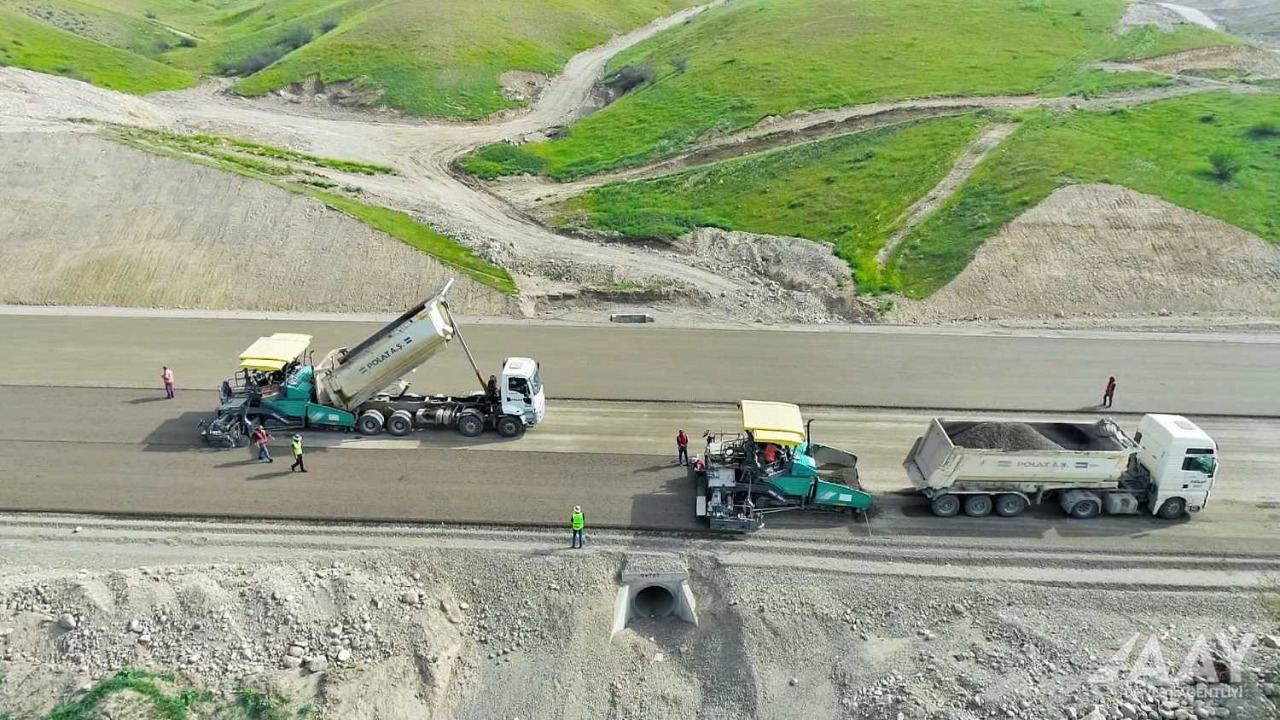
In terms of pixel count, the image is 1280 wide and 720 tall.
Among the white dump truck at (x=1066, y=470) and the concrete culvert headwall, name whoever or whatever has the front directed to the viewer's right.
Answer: the white dump truck

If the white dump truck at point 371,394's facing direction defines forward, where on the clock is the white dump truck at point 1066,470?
the white dump truck at point 1066,470 is roughly at 1 o'clock from the white dump truck at point 371,394.

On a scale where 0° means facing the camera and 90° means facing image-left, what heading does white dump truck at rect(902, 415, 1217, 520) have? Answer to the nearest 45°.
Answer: approximately 270°

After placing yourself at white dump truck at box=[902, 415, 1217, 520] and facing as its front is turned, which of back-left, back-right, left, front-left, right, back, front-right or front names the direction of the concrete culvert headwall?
back-right

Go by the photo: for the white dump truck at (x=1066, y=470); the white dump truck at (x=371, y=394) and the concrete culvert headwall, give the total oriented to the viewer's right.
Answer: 2

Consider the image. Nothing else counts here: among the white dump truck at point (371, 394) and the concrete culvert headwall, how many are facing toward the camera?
1

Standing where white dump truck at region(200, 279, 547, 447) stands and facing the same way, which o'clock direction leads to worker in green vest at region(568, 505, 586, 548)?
The worker in green vest is roughly at 2 o'clock from the white dump truck.

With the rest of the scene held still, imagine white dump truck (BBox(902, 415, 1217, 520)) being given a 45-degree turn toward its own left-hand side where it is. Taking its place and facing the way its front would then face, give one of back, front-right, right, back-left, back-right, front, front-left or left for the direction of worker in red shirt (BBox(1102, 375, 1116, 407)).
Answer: front-left

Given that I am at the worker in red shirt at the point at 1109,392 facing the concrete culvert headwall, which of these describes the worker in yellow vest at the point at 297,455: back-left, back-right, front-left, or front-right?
front-right

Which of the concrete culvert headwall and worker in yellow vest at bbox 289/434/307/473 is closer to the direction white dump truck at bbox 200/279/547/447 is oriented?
the concrete culvert headwall

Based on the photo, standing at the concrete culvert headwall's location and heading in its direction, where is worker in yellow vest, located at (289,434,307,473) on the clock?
The worker in yellow vest is roughly at 4 o'clock from the concrete culvert headwall.

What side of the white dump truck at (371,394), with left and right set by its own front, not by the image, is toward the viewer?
right

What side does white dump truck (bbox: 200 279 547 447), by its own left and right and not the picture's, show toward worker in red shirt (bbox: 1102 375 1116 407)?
front

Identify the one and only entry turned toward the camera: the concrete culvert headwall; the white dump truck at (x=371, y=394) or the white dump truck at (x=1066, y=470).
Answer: the concrete culvert headwall

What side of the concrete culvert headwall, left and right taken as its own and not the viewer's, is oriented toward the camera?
front
